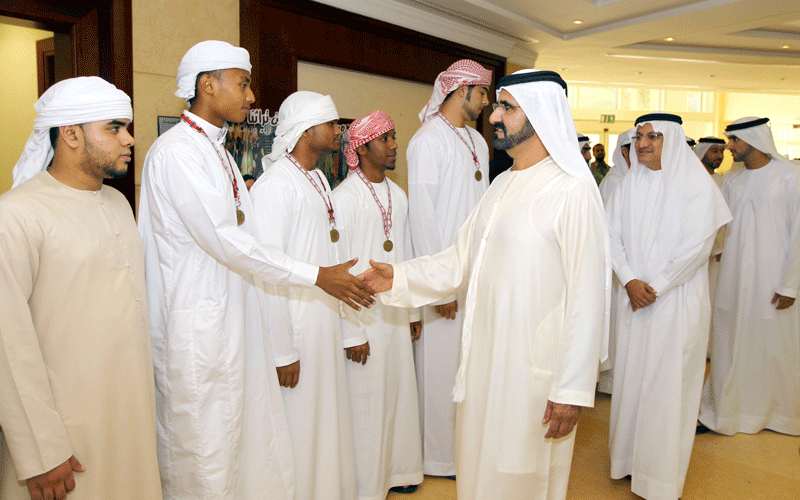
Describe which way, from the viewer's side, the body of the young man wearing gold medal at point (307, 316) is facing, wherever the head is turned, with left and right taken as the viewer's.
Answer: facing the viewer and to the right of the viewer

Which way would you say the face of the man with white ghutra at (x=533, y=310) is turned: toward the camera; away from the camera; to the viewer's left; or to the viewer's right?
to the viewer's left

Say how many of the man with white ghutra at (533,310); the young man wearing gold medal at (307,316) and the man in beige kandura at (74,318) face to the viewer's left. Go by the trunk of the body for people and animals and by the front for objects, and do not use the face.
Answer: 1

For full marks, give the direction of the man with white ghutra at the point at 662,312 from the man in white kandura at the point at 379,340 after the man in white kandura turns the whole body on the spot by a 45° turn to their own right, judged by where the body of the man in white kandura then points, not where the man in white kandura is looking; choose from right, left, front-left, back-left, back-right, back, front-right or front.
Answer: left

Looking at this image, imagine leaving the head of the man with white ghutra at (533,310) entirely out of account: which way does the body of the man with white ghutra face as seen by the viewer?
to the viewer's left

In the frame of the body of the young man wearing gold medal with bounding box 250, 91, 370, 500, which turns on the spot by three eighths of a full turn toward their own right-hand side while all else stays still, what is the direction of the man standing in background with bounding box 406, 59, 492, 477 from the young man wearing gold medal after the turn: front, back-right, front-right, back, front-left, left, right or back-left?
back-right

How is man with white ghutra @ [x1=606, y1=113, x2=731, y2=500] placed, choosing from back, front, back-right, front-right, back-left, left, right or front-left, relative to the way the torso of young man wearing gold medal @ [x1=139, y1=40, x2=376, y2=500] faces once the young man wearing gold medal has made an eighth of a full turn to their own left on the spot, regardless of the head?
front-right

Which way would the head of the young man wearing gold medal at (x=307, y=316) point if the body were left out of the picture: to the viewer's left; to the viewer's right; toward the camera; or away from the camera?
to the viewer's right

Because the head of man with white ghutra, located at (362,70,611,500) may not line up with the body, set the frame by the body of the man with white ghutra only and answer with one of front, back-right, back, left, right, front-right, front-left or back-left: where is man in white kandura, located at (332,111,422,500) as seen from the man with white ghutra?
front-right

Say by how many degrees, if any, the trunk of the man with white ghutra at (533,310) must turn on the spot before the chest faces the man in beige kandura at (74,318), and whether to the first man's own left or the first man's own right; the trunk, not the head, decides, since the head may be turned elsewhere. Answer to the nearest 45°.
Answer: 0° — they already face them

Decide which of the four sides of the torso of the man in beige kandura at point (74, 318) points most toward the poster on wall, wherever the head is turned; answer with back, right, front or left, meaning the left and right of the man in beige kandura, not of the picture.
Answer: left

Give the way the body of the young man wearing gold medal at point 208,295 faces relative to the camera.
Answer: to the viewer's right

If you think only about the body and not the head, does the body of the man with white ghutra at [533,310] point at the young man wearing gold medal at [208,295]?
yes

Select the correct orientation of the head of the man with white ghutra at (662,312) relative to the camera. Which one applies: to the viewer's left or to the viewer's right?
to the viewer's left

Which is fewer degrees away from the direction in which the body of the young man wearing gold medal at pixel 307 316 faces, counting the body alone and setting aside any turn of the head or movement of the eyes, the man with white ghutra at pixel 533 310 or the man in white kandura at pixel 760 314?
the man with white ghutra
